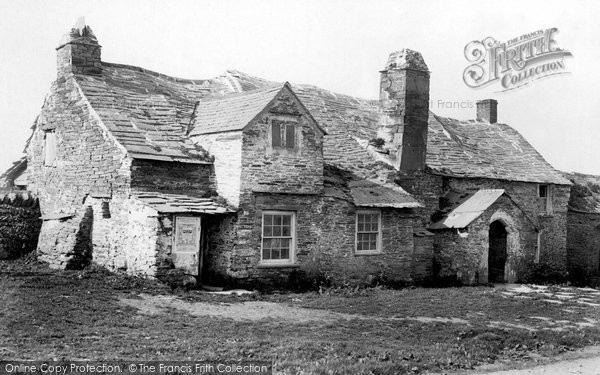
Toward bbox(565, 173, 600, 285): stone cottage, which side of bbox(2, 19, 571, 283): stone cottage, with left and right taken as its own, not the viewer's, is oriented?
left

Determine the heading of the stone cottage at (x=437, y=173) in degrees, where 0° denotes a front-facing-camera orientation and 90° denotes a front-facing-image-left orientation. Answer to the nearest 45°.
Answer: approximately 315°

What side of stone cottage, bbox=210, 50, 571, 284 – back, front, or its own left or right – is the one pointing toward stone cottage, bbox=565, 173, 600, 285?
left
